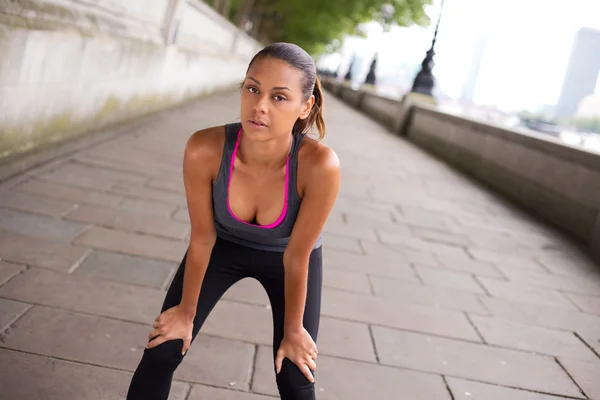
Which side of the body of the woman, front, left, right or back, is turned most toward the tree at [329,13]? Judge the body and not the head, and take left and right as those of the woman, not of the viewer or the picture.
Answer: back

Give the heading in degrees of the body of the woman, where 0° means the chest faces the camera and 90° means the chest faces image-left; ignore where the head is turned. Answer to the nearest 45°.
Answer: approximately 0°
